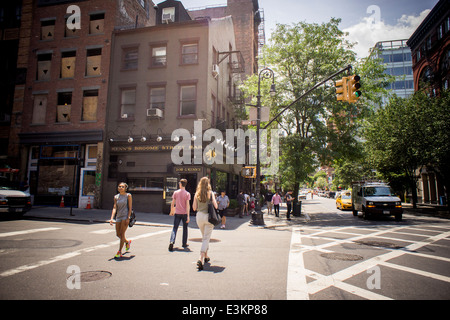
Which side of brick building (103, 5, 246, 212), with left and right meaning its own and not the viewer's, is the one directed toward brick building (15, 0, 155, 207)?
right

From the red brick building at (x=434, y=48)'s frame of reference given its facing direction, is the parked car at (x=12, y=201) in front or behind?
in front

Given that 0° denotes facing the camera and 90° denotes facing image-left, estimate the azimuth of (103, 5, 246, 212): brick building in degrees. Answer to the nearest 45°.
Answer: approximately 0°

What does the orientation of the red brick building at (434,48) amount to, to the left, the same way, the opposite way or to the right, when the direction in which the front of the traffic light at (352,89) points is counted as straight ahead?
to the right

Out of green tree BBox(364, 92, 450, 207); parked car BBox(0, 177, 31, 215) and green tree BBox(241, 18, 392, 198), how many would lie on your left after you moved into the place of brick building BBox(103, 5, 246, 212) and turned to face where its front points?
2

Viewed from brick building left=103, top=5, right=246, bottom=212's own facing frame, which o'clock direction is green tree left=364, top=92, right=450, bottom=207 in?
The green tree is roughly at 9 o'clock from the brick building.

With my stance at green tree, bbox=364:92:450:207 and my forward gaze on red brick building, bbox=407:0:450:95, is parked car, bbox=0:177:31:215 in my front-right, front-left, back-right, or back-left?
back-left

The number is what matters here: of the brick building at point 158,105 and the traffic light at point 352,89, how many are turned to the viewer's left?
0

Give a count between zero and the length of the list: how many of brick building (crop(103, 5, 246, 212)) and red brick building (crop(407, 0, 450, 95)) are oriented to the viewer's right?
0

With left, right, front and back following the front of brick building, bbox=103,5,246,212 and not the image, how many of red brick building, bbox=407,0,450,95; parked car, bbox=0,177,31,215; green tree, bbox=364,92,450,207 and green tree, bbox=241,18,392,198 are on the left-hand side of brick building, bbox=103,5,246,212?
3

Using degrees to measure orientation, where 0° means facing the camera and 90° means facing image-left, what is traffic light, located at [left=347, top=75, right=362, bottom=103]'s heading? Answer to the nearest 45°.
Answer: approximately 315°

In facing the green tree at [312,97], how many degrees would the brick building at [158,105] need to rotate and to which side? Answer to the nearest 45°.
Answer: approximately 90° to its left

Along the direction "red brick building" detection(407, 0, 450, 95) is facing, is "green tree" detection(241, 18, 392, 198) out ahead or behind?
ahead

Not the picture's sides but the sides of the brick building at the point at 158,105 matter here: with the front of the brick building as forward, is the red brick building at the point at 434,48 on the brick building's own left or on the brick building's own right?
on the brick building's own left

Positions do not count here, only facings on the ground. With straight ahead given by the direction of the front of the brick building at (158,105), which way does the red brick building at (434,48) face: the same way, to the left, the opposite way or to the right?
to the right
